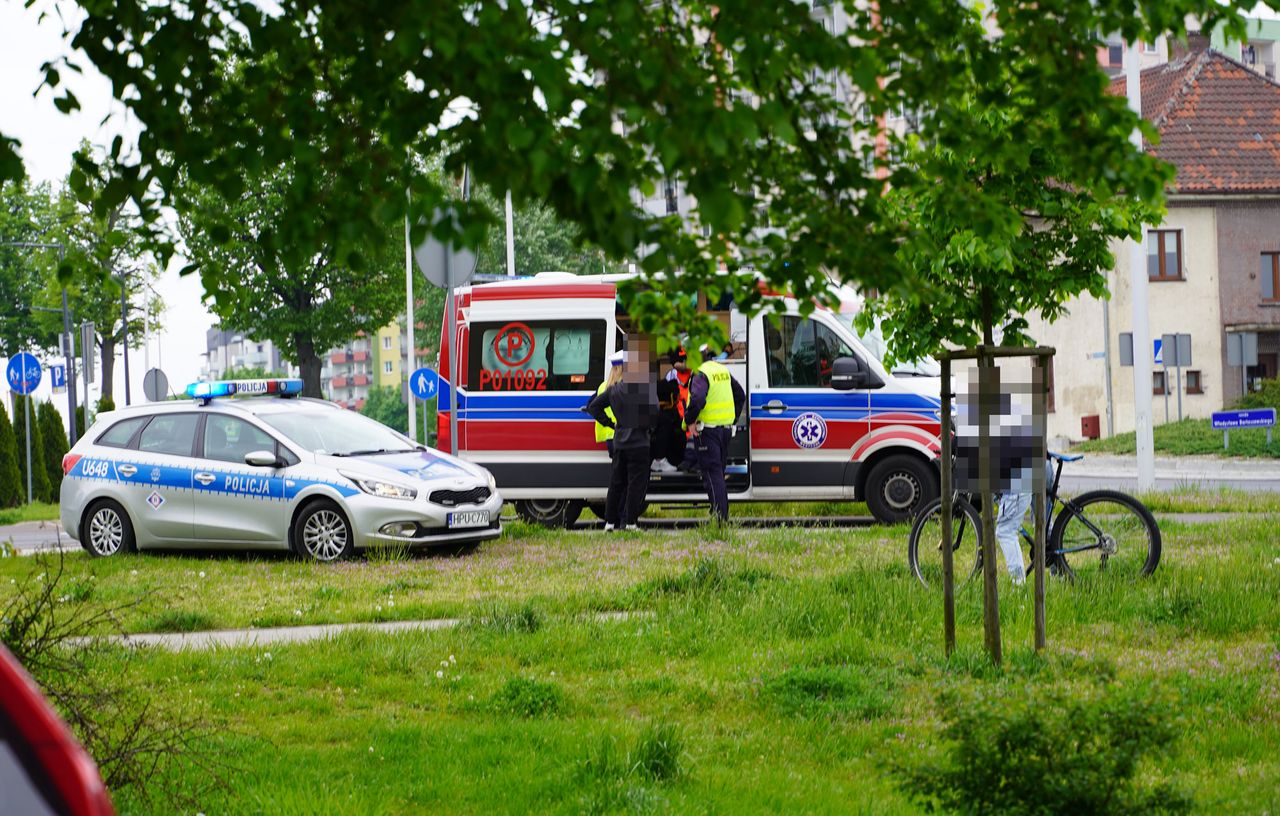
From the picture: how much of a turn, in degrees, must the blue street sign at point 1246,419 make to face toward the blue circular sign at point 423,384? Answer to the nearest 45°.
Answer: approximately 90° to its right

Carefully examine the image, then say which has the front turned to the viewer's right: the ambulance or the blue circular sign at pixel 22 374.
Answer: the ambulance

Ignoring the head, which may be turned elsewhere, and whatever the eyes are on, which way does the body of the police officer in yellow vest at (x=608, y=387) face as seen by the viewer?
to the viewer's right

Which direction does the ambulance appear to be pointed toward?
to the viewer's right

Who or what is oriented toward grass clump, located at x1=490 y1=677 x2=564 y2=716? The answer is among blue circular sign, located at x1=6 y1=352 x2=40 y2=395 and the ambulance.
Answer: the blue circular sign

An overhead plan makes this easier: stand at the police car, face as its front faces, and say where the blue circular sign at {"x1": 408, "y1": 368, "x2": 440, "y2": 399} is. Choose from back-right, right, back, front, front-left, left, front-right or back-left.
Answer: back-left

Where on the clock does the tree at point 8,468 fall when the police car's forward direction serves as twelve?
The tree is roughly at 7 o'clock from the police car.

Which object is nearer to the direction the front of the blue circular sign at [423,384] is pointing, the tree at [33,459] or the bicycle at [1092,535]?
the bicycle

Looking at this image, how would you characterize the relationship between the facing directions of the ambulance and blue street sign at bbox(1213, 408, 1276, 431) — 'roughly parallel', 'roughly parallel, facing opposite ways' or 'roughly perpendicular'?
roughly perpendicular
